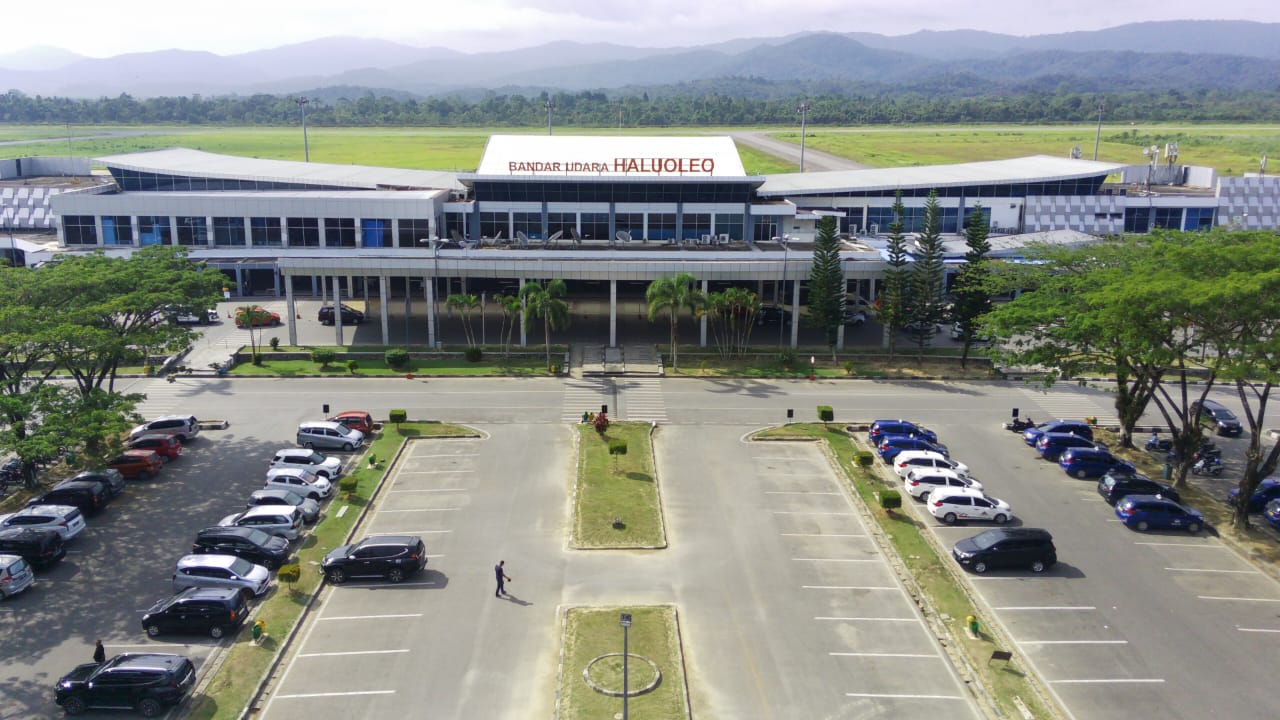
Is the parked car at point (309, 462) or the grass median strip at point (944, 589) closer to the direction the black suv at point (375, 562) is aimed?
the parked car

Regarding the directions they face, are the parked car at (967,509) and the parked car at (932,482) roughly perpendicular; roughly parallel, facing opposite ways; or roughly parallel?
roughly parallel

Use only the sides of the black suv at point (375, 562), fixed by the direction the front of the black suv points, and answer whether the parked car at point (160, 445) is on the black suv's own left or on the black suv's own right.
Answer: on the black suv's own right

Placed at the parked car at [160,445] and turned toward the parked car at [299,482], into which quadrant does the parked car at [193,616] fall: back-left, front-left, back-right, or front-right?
front-right

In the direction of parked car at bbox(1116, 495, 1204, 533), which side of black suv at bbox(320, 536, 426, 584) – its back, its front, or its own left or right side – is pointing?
back

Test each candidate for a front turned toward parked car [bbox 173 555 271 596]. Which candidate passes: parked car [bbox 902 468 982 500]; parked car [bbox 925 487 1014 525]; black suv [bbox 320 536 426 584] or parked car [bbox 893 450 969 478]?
the black suv

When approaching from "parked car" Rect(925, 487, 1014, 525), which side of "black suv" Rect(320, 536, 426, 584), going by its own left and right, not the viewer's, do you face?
back

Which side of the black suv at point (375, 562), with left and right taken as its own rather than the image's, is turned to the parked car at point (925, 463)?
back

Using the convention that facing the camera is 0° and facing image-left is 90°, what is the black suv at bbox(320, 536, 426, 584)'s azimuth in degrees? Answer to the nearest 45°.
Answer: approximately 90°
